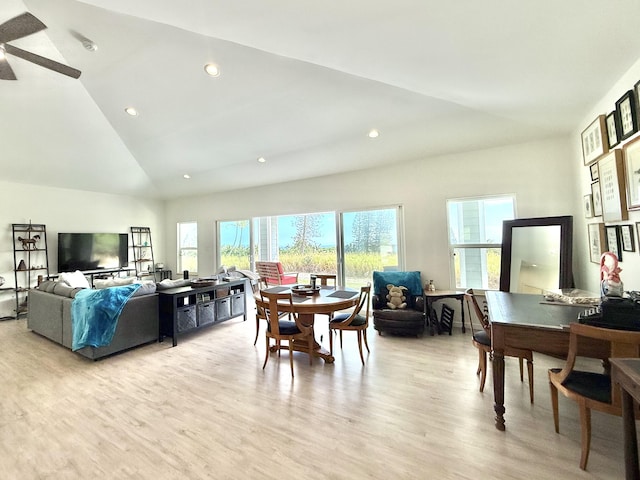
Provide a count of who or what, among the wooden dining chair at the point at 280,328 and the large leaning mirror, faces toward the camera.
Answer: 1

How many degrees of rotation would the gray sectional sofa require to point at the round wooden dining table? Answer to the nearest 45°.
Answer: approximately 135° to its right

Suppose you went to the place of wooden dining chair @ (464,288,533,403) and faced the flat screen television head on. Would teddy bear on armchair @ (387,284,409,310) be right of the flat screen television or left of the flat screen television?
right

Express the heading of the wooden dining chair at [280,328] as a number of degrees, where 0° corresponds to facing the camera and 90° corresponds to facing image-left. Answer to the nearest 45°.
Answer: approximately 225°

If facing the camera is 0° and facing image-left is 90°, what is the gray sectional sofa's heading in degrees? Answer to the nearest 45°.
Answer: approximately 180°

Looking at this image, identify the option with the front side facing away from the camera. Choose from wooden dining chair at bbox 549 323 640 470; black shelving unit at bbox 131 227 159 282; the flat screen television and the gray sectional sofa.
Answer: the gray sectional sofa

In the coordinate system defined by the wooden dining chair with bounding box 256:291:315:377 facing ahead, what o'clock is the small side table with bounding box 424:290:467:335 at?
The small side table is roughly at 1 o'clock from the wooden dining chair.

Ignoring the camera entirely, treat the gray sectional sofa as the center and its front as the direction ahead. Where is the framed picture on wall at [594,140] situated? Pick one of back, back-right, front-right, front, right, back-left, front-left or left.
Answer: back-right

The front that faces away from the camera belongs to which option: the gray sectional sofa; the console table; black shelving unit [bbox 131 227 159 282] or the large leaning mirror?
the gray sectional sofa
